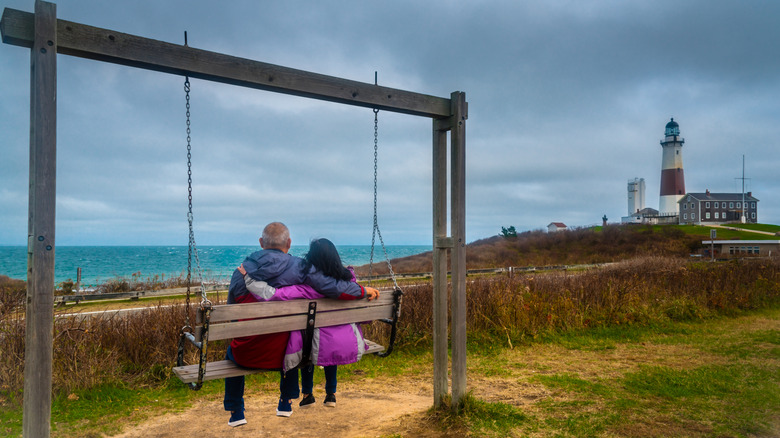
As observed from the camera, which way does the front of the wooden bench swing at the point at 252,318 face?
facing away from the viewer and to the left of the viewer

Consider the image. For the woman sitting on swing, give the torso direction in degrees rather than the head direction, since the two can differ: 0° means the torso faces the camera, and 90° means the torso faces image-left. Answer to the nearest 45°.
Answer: approximately 135°

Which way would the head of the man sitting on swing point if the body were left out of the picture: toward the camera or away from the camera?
away from the camera

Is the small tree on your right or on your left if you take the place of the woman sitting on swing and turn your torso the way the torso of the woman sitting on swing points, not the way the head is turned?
on your right

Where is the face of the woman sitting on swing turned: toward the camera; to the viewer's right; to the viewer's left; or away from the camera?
away from the camera
